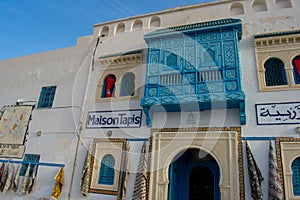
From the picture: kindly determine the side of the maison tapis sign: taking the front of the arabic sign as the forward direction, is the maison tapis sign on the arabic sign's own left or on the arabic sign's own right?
on the arabic sign's own right

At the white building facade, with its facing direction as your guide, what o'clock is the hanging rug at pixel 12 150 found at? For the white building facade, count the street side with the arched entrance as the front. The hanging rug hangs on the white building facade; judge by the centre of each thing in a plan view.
The hanging rug is roughly at 4 o'clock from the white building facade.

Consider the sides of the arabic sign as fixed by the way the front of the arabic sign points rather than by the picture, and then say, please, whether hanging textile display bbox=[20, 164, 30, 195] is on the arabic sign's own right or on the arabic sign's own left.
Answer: on the arabic sign's own right

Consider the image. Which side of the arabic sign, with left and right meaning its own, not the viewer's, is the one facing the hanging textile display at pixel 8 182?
right

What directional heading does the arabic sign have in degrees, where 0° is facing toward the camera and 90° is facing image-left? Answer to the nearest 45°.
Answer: approximately 0°

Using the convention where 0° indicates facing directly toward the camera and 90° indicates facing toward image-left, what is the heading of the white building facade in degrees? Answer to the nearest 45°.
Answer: approximately 0°

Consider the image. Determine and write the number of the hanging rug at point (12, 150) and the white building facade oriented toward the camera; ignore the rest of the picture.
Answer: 2
